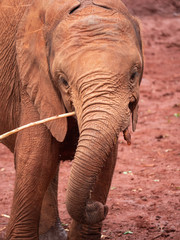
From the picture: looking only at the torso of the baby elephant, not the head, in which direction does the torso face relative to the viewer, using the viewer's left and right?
facing the viewer and to the right of the viewer
